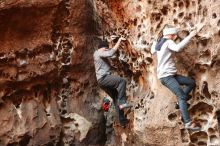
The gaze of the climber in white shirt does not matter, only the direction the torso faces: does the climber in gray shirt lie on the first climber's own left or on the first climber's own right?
on the first climber's own left

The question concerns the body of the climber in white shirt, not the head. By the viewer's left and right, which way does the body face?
facing away from the viewer and to the right of the viewer
